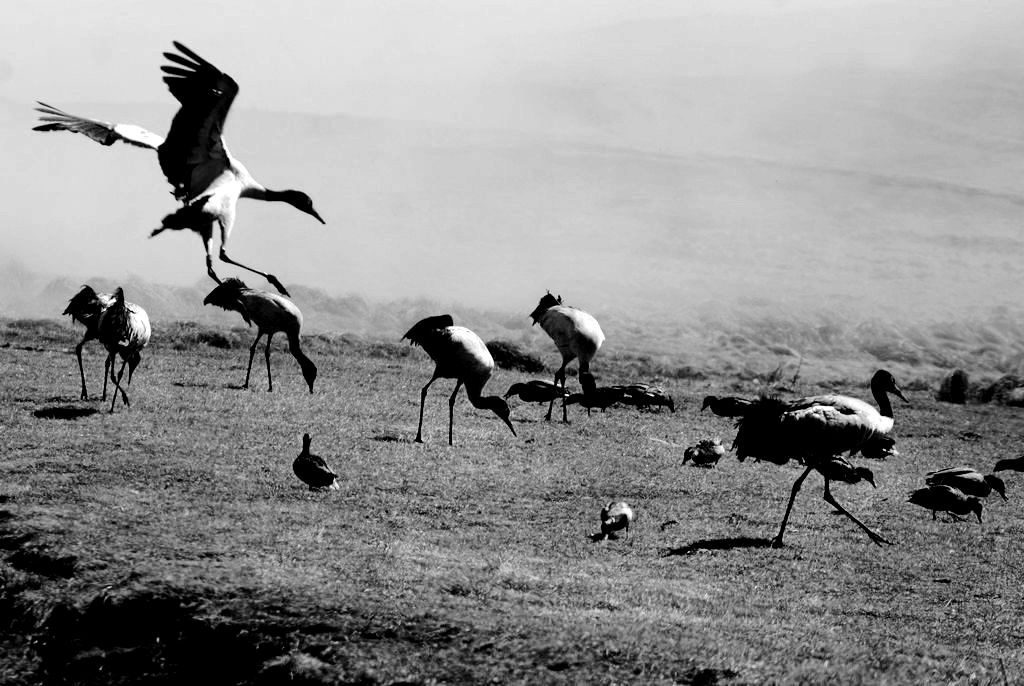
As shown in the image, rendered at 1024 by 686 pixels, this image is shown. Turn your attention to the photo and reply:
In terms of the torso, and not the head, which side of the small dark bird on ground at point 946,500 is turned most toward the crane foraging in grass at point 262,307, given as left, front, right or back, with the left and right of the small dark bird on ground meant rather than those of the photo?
back

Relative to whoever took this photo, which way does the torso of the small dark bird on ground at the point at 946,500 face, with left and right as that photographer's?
facing to the right of the viewer

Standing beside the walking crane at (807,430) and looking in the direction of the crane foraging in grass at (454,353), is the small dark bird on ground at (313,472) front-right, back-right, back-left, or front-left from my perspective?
front-left

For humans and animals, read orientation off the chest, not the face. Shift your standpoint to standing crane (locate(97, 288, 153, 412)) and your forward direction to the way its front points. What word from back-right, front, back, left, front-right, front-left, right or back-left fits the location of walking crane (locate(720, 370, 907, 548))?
front-left

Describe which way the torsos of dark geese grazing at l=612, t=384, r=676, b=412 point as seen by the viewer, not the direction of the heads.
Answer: to the viewer's right

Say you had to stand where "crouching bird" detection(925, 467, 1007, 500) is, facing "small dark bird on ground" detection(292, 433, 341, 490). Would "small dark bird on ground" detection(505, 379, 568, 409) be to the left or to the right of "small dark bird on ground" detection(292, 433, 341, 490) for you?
right

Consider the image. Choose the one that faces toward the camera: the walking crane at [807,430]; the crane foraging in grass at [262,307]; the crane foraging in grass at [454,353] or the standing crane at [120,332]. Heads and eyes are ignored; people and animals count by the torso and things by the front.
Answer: the standing crane

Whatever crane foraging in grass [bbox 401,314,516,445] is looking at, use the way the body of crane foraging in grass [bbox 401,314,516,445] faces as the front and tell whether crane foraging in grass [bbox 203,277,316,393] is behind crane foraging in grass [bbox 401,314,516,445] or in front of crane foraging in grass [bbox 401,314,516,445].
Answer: behind

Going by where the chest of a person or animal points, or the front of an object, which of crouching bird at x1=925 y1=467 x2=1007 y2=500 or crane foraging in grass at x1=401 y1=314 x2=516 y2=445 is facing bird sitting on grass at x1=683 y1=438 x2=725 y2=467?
the crane foraging in grass

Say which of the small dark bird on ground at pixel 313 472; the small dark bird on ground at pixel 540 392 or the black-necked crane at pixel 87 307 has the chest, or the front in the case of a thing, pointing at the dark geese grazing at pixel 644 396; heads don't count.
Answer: the black-necked crane

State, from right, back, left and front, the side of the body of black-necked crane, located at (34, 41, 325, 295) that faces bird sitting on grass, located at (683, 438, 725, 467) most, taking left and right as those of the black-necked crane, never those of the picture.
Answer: front

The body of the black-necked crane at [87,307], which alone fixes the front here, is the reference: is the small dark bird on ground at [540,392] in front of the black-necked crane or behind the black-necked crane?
in front

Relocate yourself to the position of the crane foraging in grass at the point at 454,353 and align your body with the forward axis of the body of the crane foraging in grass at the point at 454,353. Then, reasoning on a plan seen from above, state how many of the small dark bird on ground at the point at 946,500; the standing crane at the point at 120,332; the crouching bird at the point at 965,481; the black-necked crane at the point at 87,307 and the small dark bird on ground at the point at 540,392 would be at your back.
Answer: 2

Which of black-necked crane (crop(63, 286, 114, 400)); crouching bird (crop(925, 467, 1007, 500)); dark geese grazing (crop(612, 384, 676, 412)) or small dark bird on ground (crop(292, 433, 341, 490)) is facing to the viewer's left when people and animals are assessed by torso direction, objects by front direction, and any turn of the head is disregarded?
the small dark bird on ground

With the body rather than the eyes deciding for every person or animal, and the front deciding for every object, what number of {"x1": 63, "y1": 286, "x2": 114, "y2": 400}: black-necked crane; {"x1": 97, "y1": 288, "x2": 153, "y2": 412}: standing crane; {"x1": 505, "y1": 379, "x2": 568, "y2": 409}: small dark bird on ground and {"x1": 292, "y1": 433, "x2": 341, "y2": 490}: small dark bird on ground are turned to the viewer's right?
1

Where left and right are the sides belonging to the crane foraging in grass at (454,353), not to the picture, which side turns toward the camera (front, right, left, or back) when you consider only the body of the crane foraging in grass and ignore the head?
right

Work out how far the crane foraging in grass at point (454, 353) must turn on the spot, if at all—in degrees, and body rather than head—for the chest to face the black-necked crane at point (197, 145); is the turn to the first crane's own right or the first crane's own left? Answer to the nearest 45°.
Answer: approximately 135° to the first crane's own right

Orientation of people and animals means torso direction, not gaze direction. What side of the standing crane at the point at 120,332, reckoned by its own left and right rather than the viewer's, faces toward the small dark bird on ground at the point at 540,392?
left

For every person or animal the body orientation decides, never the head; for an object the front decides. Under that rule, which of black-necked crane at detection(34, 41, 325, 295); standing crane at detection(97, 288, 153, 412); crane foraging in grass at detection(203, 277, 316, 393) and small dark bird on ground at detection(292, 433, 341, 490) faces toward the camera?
the standing crane
